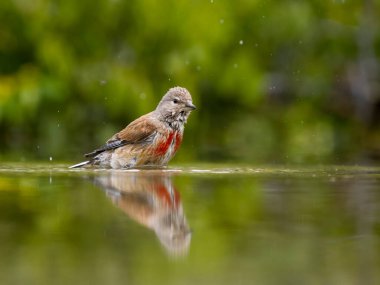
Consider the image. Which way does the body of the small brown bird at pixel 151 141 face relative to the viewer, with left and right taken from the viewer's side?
facing the viewer and to the right of the viewer
